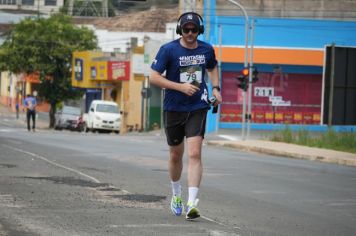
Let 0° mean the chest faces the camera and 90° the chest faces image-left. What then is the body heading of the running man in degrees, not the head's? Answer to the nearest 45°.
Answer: approximately 0°

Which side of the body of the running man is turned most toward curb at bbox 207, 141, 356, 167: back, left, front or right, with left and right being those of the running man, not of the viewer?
back
